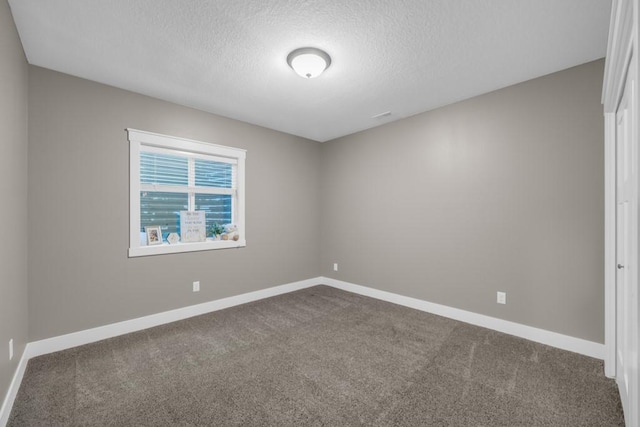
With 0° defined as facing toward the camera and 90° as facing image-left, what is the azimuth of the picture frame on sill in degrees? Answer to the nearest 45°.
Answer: approximately 0°

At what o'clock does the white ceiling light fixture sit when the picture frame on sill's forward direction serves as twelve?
The white ceiling light fixture is roughly at 11 o'clock from the picture frame on sill.

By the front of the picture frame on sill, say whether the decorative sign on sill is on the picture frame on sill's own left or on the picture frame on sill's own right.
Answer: on the picture frame on sill's own left

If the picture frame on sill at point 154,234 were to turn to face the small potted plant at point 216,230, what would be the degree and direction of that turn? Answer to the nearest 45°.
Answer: approximately 90° to its left

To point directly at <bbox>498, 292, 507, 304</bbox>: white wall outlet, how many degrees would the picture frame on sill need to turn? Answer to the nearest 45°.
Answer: approximately 45° to its left
